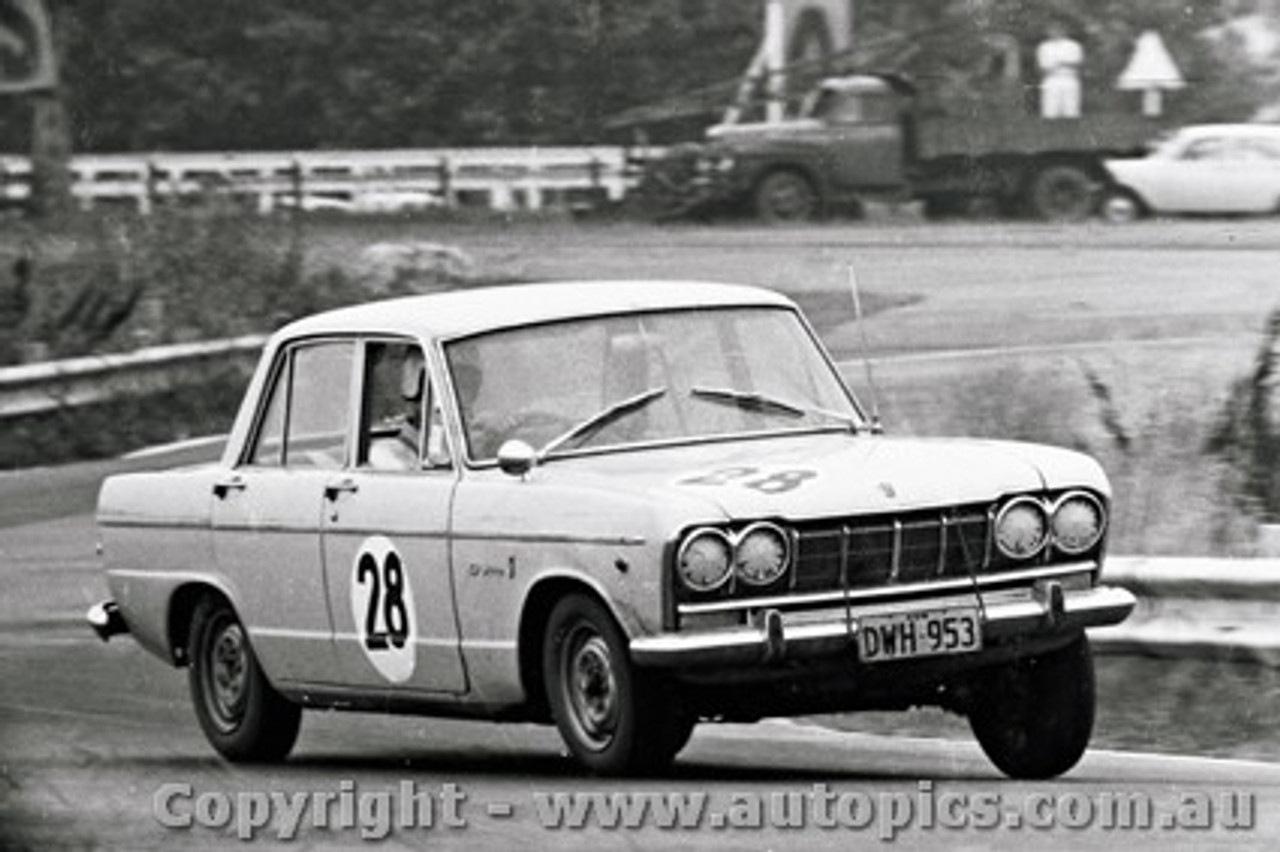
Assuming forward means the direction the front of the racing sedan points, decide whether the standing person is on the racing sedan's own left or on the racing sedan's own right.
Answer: on the racing sedan's own left

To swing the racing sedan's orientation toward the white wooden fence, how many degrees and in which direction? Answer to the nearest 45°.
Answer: approximately 135° to its left

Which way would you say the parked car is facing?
to the viewer's left
